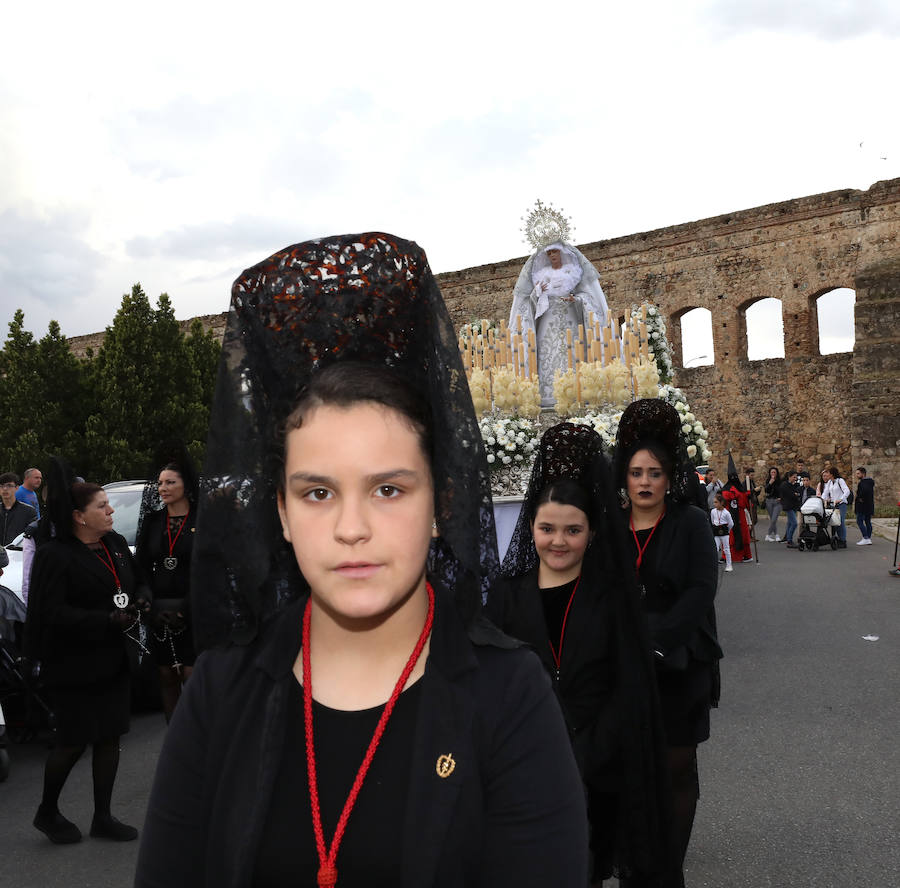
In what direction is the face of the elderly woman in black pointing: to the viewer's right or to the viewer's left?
to the viewer's right

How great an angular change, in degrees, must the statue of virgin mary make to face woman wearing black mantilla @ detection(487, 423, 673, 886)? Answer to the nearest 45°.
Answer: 0° — it already faces them

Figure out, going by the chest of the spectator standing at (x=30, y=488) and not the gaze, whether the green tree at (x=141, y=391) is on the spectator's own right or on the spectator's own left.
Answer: on the spectator's own left

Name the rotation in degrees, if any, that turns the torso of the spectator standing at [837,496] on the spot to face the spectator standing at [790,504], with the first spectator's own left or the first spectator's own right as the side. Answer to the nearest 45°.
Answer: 0° — they already face them

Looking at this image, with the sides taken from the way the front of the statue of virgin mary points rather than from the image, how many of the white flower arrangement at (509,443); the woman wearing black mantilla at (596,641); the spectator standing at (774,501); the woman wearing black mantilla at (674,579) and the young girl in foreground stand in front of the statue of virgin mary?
4

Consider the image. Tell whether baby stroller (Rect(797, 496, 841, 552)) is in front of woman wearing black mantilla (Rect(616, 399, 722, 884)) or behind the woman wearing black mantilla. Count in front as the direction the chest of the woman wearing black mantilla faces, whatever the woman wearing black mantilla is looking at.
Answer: behind

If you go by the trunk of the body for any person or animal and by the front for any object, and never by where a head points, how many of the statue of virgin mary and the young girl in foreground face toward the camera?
2

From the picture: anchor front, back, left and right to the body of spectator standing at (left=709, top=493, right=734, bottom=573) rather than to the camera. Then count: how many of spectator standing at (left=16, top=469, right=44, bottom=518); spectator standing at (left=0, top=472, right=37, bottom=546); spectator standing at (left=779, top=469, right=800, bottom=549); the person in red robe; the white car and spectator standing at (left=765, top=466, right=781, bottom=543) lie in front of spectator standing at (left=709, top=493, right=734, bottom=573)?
3

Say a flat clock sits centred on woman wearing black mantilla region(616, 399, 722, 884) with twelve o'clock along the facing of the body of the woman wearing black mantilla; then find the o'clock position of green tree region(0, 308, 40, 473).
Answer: The green tree is roughly at 3 o'clock from the woman wearing black mantilla.

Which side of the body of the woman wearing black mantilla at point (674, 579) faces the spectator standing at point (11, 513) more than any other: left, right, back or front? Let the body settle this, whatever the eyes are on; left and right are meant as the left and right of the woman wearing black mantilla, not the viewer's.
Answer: right

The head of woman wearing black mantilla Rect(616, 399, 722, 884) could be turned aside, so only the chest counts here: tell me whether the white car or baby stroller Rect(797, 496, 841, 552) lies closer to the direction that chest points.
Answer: the white car

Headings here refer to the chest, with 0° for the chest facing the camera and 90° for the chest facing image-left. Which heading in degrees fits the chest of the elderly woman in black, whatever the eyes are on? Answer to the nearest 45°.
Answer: approximately 315°

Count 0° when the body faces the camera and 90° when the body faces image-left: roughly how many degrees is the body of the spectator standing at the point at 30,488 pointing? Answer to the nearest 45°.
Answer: approximately 315°
